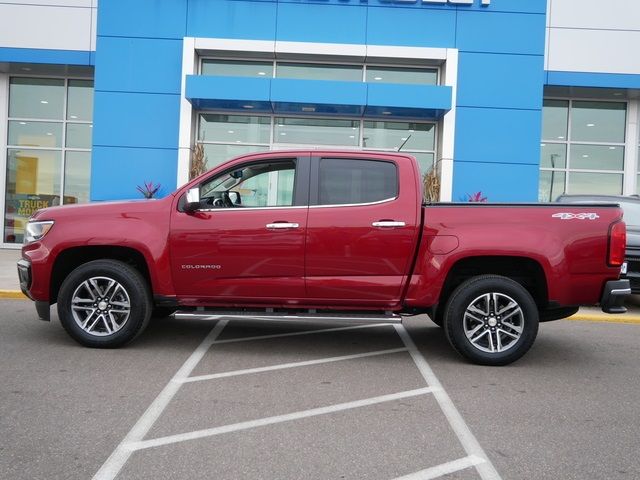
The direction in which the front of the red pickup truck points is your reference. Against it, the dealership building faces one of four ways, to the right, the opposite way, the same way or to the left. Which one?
to the left

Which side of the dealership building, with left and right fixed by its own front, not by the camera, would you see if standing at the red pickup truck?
front

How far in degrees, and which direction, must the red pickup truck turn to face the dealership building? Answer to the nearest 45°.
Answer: approximately 90° to its right

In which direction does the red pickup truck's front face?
to the viewer's left

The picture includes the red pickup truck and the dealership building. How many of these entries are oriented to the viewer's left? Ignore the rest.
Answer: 1

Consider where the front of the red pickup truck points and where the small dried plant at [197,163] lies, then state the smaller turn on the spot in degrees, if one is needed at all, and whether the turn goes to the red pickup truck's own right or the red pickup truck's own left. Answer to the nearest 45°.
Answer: approximately 90° to the red pickup truck's own right

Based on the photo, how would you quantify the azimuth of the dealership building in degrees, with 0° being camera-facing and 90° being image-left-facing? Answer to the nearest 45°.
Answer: approximately 0°
